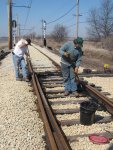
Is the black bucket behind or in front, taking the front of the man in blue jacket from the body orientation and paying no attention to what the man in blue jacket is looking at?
in front
